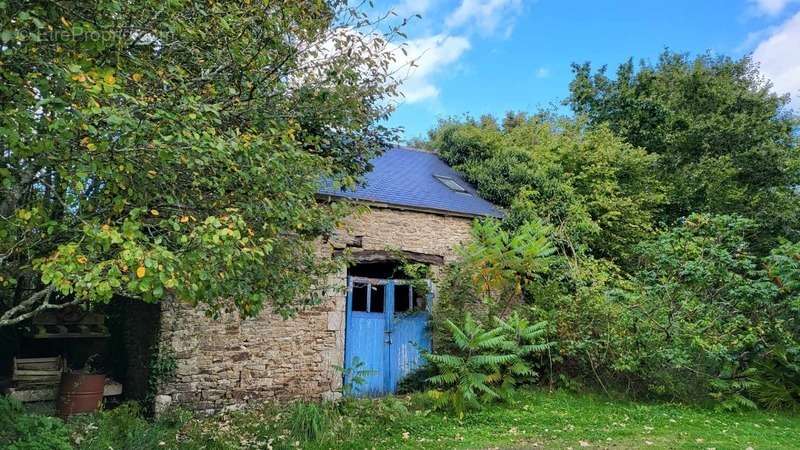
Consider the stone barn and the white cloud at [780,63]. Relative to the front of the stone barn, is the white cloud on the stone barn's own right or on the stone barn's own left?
on the stone barn's own left

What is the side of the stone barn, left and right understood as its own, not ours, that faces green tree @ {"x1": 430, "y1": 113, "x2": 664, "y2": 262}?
left

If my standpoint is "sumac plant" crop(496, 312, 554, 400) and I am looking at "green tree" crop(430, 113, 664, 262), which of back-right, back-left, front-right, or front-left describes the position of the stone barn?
front-left

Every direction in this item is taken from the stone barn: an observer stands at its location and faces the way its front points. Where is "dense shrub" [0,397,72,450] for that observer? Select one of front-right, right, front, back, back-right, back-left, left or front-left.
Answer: front-right

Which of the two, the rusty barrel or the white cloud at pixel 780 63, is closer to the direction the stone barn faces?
the rusty barrel

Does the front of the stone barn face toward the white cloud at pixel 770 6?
no

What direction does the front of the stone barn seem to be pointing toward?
toward the camera

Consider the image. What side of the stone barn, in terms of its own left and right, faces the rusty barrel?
right
